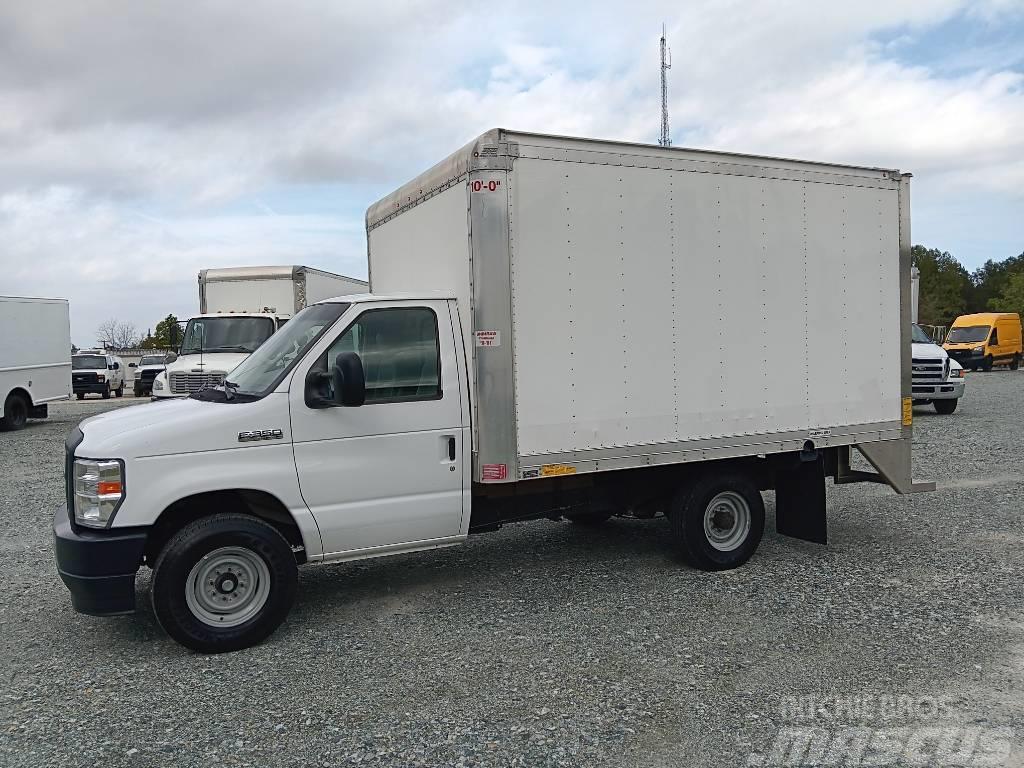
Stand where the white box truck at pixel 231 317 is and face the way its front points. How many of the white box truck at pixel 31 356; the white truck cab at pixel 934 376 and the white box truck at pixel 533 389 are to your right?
1

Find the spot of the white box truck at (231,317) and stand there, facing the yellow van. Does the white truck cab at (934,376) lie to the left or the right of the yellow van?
right

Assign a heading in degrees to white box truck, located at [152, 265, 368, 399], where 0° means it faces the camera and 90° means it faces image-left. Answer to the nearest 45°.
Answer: approximately 45°

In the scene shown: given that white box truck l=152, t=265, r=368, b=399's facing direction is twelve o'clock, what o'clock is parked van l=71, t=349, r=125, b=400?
The parked van is roughly at 4 o'clock from the white box truck.

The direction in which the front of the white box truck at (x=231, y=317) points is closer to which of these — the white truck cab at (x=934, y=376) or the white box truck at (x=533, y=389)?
the white box truck

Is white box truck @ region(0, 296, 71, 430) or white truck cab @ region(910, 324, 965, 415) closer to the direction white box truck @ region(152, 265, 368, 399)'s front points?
the white box truck @ region(0, 296, 71, 430)

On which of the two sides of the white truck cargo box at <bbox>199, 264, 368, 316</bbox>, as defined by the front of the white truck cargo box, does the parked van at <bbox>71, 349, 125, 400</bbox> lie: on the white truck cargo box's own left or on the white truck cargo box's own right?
on the white truck cargo box's own right

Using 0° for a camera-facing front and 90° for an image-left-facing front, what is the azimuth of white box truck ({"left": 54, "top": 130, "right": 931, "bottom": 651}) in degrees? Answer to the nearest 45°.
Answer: approximately 45°

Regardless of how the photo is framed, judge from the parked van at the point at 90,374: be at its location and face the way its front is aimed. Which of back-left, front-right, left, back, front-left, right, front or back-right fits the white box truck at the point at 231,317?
front-left

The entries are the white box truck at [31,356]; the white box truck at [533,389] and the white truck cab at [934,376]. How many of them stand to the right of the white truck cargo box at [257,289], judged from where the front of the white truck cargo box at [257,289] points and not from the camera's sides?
1
